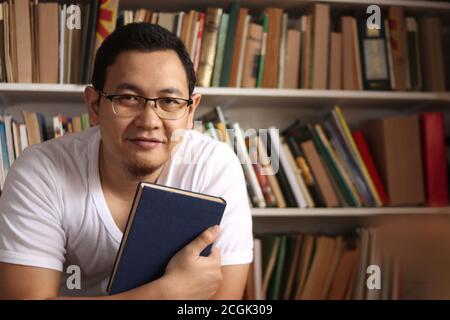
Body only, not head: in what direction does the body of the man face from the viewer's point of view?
toward the camera

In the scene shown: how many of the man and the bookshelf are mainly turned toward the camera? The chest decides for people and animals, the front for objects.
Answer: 2

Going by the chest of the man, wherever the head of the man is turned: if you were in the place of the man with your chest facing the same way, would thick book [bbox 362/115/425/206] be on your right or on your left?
on your left

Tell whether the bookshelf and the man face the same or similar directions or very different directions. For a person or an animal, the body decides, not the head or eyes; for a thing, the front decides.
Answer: same or similar directions
